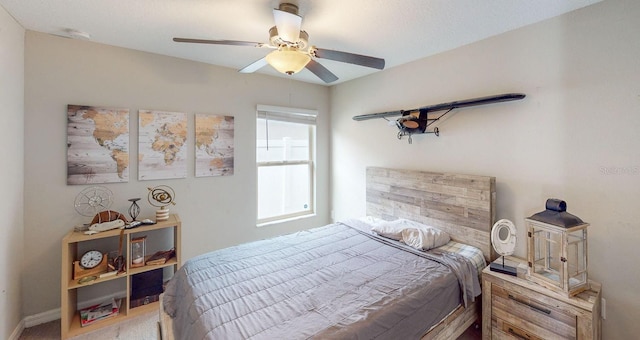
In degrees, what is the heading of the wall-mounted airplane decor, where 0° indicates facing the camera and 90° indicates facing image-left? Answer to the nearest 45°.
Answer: approximately 45°

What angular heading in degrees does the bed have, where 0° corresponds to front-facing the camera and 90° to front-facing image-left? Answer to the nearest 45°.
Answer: approximately 45°

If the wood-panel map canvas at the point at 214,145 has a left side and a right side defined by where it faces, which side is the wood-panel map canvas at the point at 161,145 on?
on its right

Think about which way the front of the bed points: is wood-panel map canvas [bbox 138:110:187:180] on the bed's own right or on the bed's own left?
on the bed's own right

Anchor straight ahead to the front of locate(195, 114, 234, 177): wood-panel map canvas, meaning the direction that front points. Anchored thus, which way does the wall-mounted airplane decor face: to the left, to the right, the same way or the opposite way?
to the right
